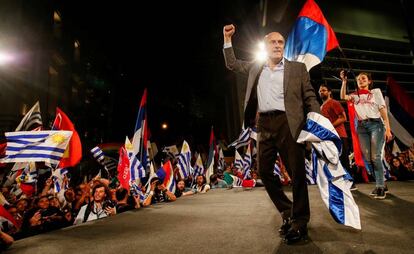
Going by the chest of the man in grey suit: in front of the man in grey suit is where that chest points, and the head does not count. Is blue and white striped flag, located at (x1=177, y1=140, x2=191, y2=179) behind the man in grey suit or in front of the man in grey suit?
behind

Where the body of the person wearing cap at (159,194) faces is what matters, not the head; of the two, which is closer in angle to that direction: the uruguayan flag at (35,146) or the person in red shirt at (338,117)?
the person in red shirt

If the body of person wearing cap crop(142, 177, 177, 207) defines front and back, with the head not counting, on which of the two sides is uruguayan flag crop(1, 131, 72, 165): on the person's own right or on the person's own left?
on the person's own right

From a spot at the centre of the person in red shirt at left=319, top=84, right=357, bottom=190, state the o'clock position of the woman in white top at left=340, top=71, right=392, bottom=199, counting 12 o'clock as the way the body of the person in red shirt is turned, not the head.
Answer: The woman in white top is roughly at 9 o'clock from the person in red shirt.

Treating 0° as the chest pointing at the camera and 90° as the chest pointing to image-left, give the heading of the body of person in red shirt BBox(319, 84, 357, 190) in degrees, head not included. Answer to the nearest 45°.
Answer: approximately 45°

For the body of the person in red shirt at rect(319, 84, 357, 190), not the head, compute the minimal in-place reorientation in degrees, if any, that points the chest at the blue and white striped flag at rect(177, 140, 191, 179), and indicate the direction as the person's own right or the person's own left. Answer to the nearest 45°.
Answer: approximately 90° to the person's own right

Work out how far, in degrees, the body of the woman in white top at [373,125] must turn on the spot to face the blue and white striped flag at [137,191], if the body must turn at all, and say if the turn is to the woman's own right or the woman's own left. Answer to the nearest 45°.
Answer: approximately 45° to the woman's own right

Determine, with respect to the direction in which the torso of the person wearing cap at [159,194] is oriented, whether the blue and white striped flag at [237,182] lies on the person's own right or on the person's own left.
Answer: on the person's own left

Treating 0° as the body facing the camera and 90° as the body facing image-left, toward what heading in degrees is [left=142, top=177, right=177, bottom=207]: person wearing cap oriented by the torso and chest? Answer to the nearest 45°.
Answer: approximately 315°

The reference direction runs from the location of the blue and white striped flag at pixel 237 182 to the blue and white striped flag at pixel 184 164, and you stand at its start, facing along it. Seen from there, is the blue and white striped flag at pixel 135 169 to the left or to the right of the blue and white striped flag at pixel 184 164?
left
